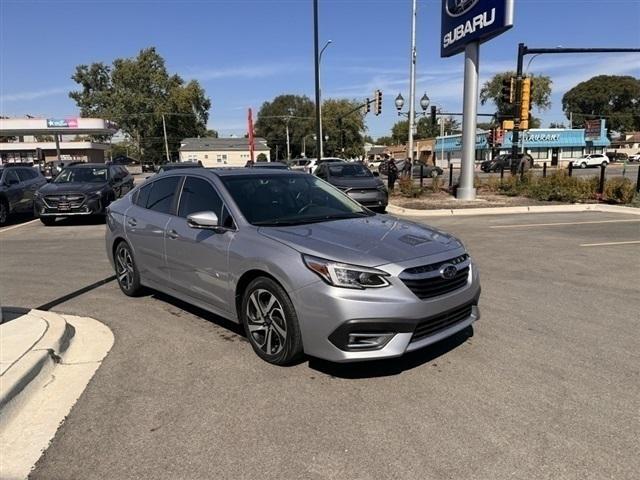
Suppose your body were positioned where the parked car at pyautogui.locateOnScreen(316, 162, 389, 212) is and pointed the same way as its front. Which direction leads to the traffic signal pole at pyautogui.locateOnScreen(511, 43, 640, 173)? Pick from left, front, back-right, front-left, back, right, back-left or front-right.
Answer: left

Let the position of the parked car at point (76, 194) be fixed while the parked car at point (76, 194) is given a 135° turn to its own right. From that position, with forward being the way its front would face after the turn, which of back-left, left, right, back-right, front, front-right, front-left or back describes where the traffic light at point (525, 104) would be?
right

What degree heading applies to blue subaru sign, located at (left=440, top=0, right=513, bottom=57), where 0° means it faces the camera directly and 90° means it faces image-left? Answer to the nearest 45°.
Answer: approximately 45°

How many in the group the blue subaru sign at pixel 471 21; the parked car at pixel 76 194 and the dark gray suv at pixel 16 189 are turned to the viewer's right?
0

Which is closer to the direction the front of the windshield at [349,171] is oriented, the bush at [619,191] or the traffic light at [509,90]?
the bush

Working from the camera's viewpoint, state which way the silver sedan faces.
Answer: facing the viewer and to the right of the viewer

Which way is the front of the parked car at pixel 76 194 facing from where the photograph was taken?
facing the viewer and to the left of the viewer

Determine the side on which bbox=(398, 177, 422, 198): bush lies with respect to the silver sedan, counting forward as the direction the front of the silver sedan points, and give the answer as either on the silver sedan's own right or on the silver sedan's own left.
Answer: on the silver sedan's own left

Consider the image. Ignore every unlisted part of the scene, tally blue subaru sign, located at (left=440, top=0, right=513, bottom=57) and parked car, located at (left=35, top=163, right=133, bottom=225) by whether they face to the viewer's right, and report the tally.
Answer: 0

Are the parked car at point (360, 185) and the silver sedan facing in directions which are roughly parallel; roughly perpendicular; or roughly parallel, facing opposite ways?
roughly parallel

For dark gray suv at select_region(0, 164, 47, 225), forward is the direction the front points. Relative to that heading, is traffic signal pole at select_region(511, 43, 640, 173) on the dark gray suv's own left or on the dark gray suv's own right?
on the dark gray suv's own left

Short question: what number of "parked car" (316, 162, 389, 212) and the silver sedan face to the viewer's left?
0

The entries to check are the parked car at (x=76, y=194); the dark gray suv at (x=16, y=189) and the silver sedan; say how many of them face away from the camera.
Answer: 0
